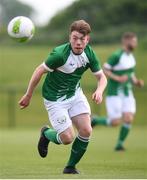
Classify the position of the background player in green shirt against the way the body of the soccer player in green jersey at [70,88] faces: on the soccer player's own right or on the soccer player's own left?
on the soccer player's own left

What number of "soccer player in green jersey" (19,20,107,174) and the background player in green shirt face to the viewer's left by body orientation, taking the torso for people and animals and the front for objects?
0

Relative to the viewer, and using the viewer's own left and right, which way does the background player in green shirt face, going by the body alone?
facing the viewer and to the right of the viewer

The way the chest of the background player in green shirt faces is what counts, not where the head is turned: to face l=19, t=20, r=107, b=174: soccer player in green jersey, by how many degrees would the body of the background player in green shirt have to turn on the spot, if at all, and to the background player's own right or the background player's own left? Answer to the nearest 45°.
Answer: approximately 45° to the background player's own right
